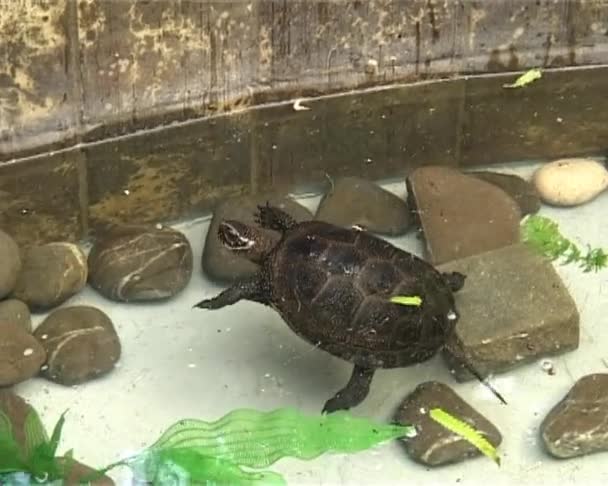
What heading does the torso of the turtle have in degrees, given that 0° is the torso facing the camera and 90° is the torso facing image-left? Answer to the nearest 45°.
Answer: approximately 135°

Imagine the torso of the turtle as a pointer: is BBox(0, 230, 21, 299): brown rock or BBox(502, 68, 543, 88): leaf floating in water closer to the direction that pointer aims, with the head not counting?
the brown rock

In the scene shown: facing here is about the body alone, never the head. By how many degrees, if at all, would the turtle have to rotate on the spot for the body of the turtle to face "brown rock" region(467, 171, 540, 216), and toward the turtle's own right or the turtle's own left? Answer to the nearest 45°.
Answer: approximately 90° to the turtle's own right

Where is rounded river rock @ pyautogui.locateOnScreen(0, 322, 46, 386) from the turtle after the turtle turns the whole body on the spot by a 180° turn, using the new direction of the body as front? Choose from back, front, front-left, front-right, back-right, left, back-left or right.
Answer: back-right

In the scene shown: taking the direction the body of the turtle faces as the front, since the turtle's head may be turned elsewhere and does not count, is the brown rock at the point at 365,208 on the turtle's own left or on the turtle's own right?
on the turtle's own right

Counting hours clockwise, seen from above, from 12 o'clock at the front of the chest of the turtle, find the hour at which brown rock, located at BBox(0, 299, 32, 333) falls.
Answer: The brown rock is roughly at 11 o'clock from the turtle.

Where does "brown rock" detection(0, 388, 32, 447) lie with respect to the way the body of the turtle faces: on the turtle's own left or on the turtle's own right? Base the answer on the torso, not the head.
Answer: on the turtle's own left

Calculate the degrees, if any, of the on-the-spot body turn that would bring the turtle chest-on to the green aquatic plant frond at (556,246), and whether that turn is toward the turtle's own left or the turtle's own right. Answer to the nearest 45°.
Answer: approximately 90° to the turtle's own right

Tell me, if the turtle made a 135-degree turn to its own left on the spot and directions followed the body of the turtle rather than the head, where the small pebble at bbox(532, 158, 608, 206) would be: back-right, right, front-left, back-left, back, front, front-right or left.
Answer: back-left
